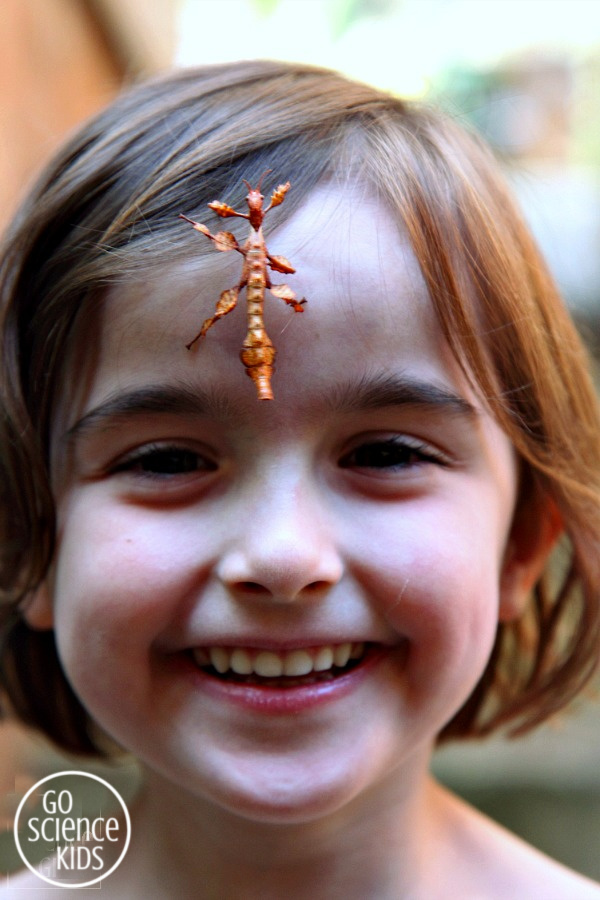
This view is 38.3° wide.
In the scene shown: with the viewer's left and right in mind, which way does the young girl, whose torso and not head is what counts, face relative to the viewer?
facing the viewer

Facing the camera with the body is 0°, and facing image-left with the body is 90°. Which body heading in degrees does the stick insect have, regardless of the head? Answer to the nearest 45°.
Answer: approximately 180°

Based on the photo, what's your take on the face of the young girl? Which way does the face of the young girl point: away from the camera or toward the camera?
toward the camera
